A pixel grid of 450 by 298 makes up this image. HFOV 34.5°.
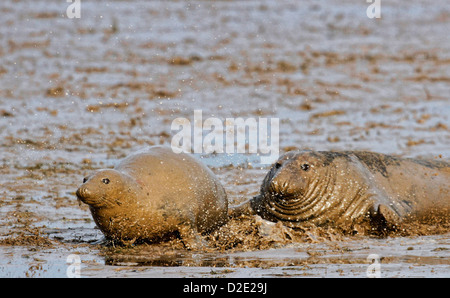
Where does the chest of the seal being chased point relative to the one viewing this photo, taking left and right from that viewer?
facing the viewer and to the left of the viewer

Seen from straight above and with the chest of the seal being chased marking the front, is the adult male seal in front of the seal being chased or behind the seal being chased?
behind
